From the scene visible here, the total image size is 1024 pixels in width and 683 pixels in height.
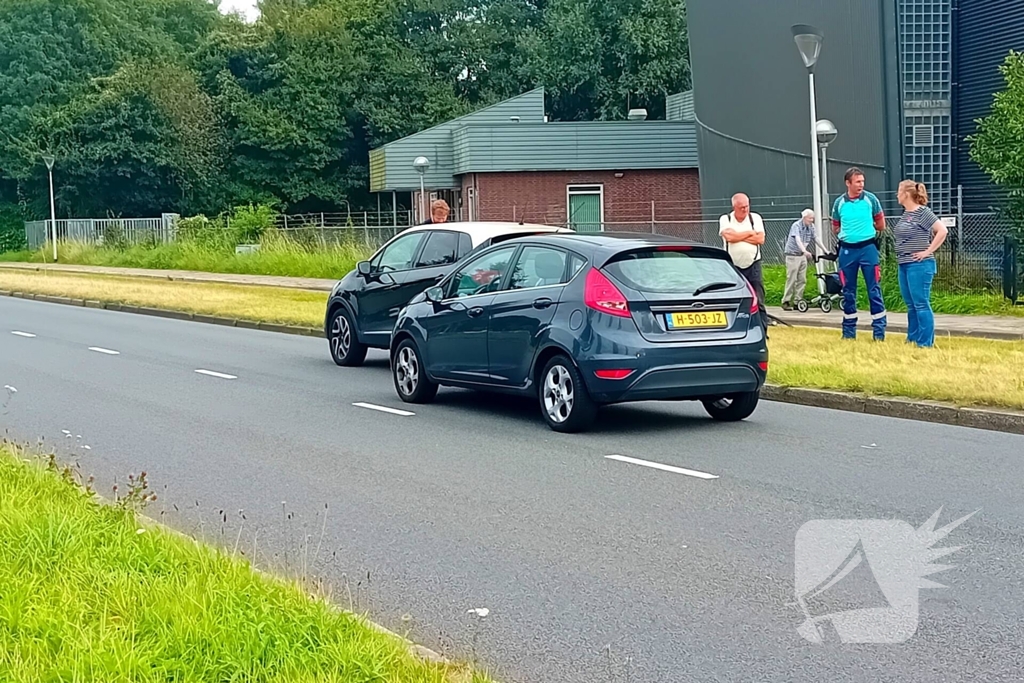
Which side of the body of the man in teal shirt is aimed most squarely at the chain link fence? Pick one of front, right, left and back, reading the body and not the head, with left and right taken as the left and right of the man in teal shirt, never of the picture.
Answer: back

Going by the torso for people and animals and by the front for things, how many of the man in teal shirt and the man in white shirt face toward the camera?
2

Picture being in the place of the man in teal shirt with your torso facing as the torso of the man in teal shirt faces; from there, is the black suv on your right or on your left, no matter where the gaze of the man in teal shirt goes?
on your right

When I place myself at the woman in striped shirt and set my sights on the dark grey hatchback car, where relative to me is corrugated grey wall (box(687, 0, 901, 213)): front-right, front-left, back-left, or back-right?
back-right

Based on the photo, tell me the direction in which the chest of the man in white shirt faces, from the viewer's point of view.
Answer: toward the camera

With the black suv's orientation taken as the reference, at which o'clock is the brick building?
The brick building is roughly at 2 o'clock from the black suv.

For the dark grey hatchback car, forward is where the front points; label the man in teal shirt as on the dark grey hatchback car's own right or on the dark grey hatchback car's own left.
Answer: on the dark grey hatchback car's own right

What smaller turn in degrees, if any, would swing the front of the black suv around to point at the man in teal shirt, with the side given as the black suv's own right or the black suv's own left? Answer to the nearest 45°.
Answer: approximately 135° to the black suv's own right

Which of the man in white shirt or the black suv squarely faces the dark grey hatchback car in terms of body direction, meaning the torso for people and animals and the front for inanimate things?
the man in white shirt

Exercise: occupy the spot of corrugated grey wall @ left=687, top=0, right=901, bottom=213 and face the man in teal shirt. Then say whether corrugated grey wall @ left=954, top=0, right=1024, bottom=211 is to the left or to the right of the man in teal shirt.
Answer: left

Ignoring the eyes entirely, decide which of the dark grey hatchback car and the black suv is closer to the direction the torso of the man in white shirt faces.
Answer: the dark grey hatchback car

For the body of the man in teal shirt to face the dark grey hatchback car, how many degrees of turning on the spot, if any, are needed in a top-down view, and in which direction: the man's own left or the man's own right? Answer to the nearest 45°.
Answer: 0° — they already face it

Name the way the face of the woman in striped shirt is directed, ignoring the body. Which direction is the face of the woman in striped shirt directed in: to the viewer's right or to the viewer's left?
to the viewer's left

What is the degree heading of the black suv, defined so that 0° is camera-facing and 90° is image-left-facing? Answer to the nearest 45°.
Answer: approximately 135°

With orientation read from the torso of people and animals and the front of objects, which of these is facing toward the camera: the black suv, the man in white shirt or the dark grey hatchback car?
the man in white shirt

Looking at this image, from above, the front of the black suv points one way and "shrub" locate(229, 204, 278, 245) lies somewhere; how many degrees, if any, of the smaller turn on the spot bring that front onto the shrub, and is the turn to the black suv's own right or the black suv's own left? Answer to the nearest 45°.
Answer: approximately 45° to the black suv's own right

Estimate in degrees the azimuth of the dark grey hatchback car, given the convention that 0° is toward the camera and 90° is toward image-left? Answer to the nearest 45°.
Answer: approximately 135°

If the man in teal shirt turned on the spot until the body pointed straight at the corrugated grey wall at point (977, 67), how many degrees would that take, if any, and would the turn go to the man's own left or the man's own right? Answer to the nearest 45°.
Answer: approximately 180°

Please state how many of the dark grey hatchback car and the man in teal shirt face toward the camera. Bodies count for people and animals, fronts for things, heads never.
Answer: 1

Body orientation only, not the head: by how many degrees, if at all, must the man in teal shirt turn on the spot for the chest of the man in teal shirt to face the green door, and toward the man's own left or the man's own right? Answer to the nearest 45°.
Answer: approximately 180°
